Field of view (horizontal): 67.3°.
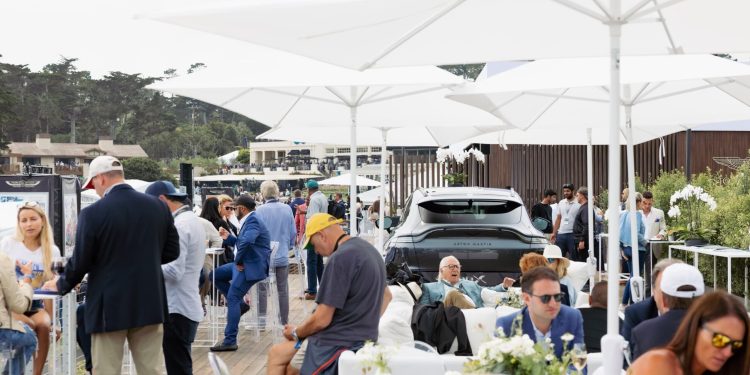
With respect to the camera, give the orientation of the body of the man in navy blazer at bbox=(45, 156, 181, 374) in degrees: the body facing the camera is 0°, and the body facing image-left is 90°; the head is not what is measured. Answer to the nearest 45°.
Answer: approximately 135°

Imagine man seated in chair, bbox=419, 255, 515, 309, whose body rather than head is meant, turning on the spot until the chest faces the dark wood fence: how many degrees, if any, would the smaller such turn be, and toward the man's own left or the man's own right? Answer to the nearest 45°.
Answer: approximately 135° to the man's own left

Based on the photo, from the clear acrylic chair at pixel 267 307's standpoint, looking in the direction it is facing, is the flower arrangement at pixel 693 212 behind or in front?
behind

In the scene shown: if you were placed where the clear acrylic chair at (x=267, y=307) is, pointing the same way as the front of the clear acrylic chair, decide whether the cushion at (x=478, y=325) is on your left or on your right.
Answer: on your left

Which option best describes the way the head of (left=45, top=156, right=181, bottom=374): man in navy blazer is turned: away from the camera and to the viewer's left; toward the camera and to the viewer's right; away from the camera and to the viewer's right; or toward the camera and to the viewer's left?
away from the camera and to the viewer's left

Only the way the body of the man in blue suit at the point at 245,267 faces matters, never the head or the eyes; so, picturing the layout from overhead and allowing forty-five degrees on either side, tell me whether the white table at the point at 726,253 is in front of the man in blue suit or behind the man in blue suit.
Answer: behind

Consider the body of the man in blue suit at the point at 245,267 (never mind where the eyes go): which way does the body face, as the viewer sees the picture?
to the viewer's left

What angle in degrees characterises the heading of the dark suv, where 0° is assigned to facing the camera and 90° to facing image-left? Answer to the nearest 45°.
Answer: approximately 180°
